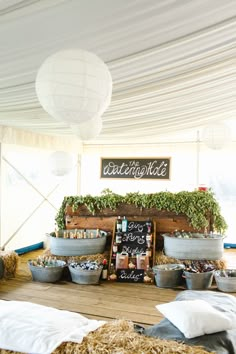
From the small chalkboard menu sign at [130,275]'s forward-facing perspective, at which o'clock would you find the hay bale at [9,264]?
The hay bale is roughly at 3 o'clock from the small chalkboard menu sign.

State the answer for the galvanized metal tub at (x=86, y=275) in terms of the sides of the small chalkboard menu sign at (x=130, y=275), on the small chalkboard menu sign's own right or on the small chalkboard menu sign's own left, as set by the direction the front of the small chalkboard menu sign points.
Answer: on the small chalkboard menu sign's own right

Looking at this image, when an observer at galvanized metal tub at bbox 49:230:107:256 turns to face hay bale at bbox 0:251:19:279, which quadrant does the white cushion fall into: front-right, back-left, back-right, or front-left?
back-left

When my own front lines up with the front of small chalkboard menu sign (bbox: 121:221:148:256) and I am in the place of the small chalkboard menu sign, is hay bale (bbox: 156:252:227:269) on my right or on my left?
on my left

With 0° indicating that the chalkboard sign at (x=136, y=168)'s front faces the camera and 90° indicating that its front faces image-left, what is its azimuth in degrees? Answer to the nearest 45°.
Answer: approximately 0°

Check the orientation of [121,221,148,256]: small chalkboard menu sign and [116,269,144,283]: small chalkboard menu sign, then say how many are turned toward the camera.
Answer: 2

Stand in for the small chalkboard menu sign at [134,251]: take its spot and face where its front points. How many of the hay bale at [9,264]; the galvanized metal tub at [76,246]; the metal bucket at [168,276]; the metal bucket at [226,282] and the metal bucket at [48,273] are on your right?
3

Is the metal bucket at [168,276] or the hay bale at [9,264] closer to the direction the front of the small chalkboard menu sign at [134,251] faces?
the metal bucket

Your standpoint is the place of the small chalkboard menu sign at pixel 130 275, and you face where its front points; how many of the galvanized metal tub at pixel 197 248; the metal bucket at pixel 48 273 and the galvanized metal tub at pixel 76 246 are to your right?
2
